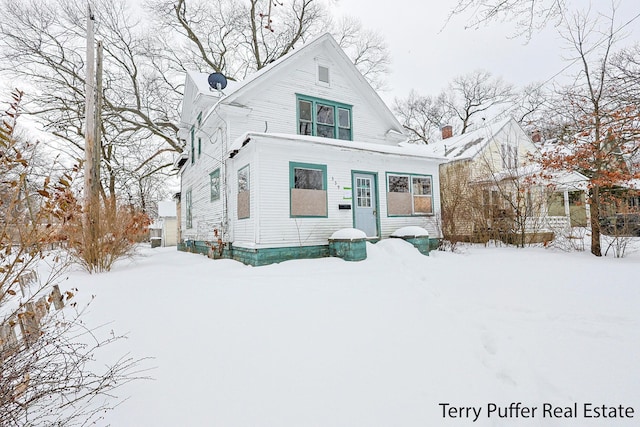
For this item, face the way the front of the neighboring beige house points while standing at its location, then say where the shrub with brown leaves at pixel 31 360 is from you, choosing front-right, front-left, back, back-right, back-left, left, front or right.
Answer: front-right

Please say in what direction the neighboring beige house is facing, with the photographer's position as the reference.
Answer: facing the viewer and to the right of the viewer

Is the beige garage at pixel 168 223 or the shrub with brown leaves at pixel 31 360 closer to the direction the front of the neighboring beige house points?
the shrub with brown leaves

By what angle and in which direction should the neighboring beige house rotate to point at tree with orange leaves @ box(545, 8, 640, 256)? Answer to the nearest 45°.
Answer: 0° — it already faces it

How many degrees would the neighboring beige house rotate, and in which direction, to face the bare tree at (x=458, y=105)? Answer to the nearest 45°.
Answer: approximately 135° to its left

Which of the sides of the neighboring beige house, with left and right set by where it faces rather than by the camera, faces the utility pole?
right

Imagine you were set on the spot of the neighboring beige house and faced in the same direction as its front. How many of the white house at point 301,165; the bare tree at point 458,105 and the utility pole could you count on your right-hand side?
2

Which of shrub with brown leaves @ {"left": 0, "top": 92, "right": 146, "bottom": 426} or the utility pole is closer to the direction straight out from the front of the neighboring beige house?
the shrub with brown leaves

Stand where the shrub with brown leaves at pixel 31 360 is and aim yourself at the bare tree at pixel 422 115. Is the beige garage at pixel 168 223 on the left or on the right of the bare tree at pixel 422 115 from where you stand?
left

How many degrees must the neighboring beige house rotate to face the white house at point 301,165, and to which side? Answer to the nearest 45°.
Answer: approximately 90° to its right

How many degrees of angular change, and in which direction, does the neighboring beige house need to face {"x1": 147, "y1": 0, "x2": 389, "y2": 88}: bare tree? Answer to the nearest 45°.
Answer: approximately 135° to its right

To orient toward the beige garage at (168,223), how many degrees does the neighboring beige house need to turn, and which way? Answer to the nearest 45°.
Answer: approximately 135° to its right

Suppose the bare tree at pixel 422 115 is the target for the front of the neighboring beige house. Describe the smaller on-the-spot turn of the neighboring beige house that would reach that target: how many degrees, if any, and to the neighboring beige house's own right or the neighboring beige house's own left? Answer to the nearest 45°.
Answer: approximately 135° to the neighboring beige house's own left
